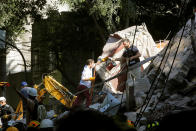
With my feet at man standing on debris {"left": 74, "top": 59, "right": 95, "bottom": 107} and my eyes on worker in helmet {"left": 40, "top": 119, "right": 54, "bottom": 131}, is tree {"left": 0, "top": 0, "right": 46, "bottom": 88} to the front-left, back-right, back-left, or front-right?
back-right

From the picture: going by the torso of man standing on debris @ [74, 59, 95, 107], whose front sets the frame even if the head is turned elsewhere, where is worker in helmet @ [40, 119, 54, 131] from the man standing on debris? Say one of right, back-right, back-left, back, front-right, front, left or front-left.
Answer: right

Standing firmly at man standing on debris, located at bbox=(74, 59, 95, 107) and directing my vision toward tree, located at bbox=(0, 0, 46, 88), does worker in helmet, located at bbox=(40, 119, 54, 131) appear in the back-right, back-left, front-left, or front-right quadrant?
back-left

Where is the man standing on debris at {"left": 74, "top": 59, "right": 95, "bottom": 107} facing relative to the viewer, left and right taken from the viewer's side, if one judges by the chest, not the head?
facing to the right of the viewer

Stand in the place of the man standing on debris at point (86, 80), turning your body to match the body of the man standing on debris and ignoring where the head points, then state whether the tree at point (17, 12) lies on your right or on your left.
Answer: on your left
